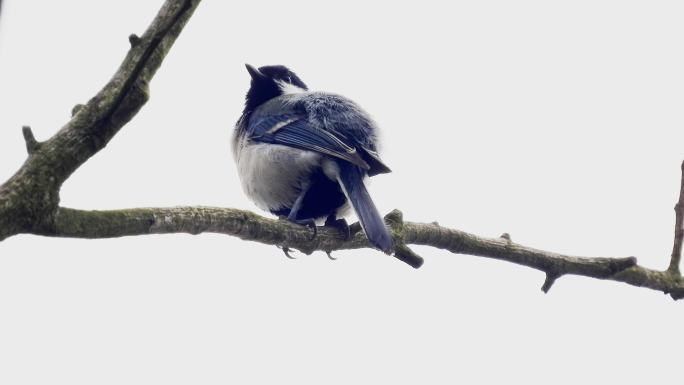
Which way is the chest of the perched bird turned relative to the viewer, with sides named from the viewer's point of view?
facing away from the viewer and to the left of the viewer
